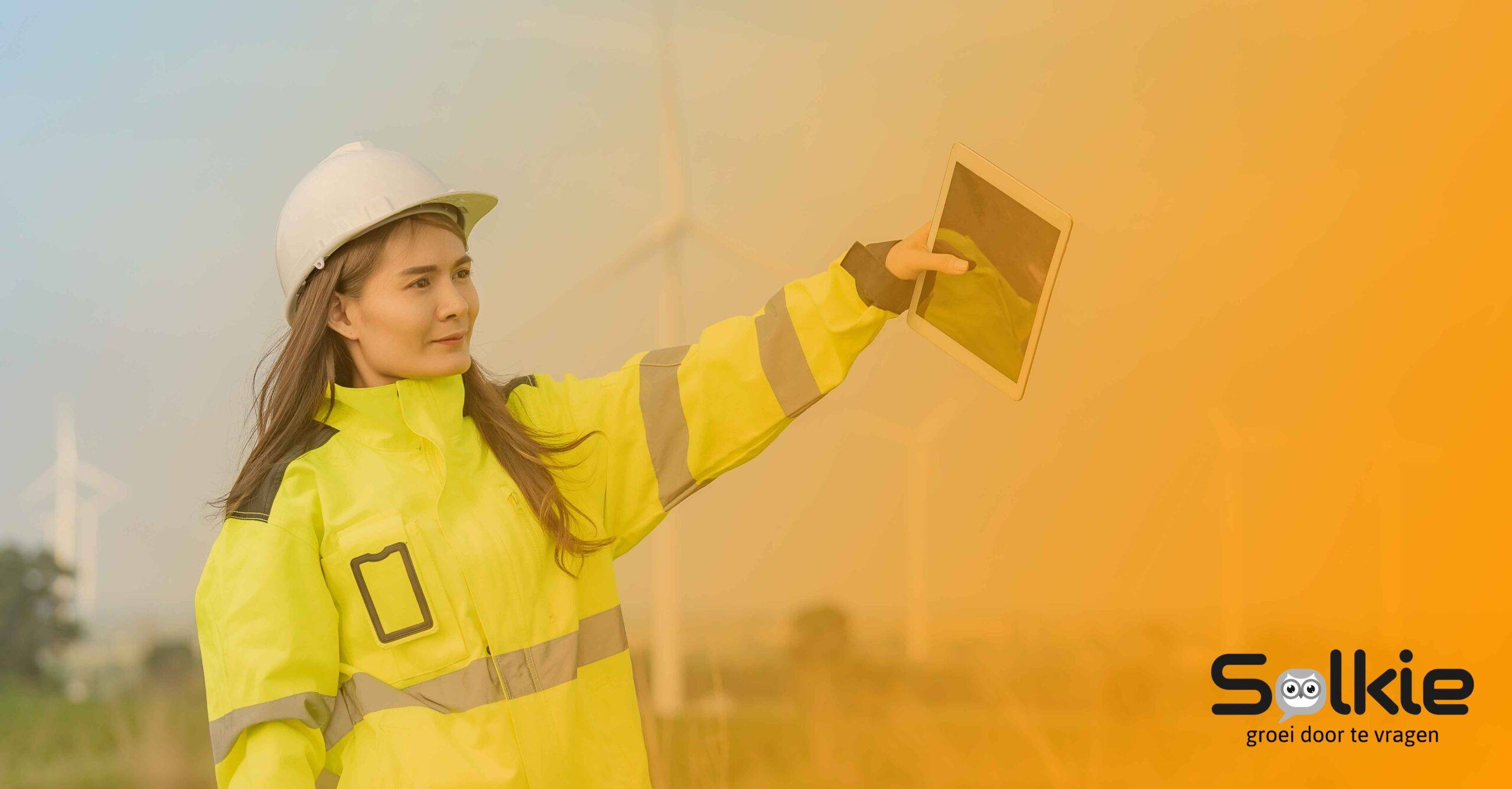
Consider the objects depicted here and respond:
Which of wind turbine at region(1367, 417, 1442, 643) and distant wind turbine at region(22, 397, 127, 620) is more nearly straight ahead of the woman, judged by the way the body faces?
the wind turbine

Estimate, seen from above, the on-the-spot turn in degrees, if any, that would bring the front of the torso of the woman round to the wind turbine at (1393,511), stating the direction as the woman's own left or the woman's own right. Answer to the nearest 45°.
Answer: approximately 90° to the woman's own left

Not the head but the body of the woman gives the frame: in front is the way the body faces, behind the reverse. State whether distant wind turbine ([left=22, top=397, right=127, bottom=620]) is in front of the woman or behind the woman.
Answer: behind

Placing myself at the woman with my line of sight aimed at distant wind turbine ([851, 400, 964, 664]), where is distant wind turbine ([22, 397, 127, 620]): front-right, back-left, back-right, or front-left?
front-left

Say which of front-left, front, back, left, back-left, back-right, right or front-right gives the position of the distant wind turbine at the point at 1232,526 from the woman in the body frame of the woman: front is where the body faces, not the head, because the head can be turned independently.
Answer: left

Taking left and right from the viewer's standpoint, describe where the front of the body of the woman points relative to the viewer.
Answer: facing the viewer and to the right of the viewer

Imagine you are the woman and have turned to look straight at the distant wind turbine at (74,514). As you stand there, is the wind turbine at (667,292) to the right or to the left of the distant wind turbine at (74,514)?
right

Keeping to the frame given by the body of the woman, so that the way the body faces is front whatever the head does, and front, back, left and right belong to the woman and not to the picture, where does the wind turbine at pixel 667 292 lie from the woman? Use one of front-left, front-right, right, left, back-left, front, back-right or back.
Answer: back-left

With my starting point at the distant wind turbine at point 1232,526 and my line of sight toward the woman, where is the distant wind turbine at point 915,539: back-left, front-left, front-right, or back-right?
front-right

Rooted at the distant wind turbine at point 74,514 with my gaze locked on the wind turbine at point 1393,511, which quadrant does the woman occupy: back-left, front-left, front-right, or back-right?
front-right
